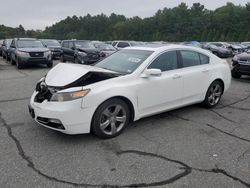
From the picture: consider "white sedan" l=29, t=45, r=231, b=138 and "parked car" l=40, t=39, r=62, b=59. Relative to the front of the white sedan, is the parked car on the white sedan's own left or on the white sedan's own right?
on the white sedan's own right

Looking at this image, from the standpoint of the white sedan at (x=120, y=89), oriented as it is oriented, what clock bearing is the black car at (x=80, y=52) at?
The black car is roughly at 4 o'clock from the white sedan.

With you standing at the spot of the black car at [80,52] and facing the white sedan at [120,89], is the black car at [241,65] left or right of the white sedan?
left

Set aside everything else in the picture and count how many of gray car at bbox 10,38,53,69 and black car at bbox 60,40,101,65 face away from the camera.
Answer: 0

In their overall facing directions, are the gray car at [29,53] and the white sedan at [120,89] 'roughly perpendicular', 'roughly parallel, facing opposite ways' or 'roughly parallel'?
roughly perpendicular

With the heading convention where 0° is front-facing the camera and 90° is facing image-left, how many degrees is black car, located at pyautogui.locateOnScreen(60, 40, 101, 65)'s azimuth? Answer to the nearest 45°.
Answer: approximately 315°

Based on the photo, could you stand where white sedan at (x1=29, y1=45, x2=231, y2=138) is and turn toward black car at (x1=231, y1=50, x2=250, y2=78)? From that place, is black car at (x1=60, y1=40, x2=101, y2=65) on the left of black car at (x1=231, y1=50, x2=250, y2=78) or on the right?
left

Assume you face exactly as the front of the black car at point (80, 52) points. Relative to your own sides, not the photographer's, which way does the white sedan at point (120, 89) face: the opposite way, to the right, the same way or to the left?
to the right

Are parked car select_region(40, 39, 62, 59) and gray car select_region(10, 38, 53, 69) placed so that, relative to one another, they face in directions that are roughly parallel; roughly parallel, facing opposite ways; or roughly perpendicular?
roughly parallel

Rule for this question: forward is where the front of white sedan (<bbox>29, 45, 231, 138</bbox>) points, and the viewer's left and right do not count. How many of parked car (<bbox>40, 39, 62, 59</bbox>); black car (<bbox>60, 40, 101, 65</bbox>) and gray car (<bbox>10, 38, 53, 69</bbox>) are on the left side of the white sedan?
0

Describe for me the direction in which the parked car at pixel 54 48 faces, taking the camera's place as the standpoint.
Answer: facing the viewer and to the right of the viewer

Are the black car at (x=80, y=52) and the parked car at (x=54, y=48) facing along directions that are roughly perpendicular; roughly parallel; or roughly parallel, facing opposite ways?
roughly parallel

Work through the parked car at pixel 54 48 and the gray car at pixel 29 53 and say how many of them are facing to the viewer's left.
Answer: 0

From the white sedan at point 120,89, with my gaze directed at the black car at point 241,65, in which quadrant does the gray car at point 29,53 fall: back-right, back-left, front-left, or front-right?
front-left

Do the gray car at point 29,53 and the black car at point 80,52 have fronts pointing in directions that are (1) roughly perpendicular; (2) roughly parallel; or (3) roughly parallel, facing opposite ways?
roughly parallel

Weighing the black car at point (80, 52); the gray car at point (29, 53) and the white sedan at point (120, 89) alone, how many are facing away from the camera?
0
